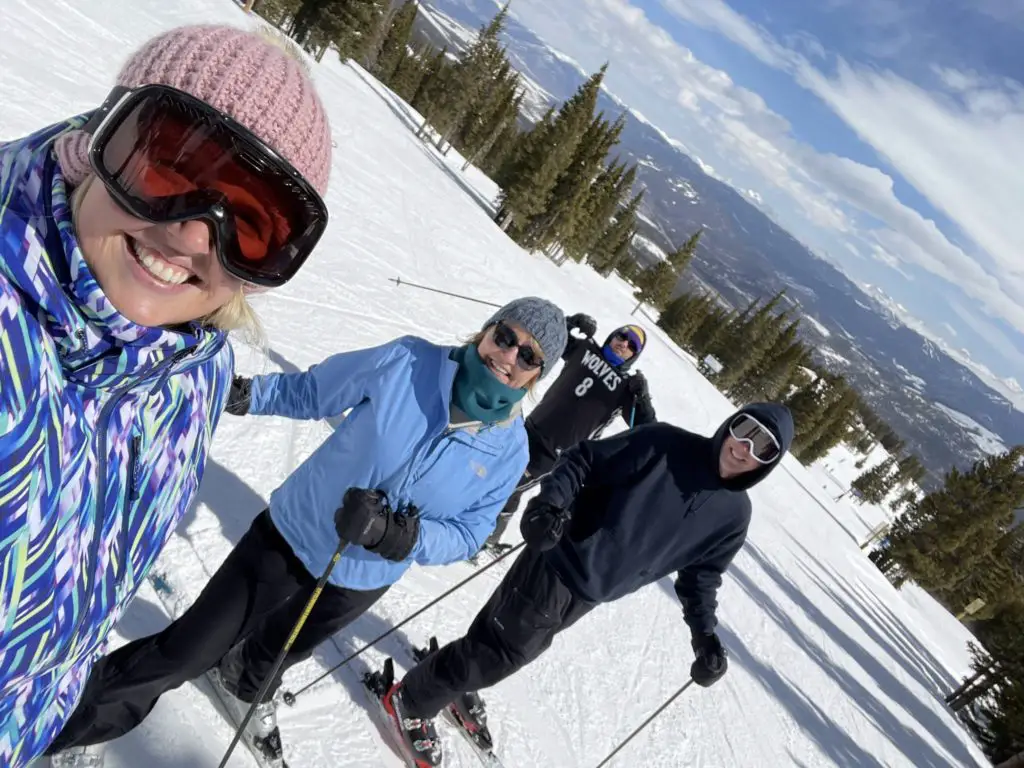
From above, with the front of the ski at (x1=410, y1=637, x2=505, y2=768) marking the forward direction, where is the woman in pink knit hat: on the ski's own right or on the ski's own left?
on the ski's own right

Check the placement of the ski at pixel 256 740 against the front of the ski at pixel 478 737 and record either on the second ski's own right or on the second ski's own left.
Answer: on the second ski's own right

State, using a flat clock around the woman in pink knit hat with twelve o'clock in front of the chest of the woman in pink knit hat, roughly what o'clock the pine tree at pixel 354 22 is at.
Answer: The pine tree is roughly at 6 o'clock from the woman in pink knit hat.

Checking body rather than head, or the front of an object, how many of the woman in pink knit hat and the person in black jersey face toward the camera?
2

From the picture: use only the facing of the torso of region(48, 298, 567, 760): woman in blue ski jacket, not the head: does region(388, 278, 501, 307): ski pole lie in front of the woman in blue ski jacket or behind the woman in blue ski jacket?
behind

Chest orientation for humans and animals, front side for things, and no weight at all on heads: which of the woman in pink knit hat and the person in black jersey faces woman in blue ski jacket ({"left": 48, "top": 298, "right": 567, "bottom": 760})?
the person in black jersey

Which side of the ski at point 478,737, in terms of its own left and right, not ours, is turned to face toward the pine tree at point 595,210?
back

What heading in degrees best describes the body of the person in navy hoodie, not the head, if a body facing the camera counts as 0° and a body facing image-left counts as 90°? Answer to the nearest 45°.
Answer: approximately 0°

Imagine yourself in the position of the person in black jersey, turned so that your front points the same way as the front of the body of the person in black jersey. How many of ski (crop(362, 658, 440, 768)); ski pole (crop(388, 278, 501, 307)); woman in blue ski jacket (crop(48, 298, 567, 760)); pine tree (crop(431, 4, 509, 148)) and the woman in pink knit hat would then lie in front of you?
3

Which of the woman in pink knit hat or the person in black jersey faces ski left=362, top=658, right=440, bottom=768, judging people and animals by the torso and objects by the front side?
the person in black jersey
